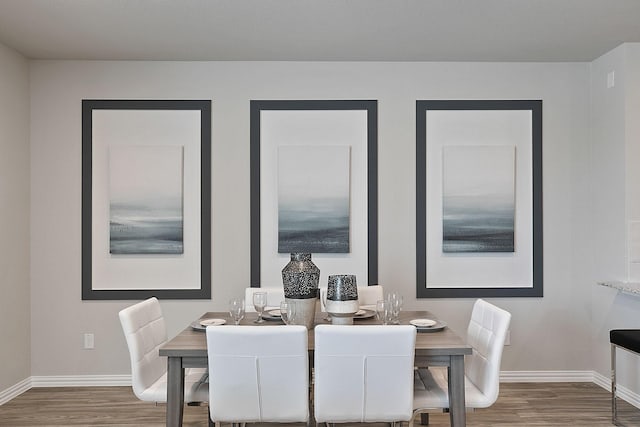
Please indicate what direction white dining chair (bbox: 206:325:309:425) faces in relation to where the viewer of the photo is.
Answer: facing away from the viewer

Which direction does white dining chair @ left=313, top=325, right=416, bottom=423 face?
away from the camera

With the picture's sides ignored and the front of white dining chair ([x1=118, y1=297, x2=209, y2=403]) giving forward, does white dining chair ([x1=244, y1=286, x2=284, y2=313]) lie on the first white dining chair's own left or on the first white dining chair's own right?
on the first white dining chair's own left

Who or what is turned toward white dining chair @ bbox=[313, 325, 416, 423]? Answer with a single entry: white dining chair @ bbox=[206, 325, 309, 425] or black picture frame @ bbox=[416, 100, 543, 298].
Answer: the black picture frame

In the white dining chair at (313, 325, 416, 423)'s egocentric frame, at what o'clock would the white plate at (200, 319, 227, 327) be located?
The white plate is roughly at 10 o'clock from the white dining chair.

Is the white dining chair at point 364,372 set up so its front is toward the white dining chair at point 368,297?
yes

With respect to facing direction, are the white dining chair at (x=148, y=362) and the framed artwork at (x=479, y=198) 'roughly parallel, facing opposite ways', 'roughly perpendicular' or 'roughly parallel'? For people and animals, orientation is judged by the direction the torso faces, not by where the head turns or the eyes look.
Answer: roughly perpendicular

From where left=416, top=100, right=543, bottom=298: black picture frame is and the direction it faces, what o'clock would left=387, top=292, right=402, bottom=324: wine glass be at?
The wine glass is roughly at 12 o'clock from the black picture frame.

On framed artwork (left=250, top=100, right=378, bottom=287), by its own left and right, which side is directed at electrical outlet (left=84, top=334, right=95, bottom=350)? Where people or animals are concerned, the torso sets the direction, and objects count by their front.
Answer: right

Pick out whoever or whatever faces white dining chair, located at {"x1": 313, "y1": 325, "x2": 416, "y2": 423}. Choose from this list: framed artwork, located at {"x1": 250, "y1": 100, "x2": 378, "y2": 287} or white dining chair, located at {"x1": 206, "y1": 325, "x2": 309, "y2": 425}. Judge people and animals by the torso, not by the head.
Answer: the framed artwork

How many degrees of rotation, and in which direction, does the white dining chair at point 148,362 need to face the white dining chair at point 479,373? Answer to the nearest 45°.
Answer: approximately 45° to its left

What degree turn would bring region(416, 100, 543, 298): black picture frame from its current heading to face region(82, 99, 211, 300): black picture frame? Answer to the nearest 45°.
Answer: approximately 90° to its right
